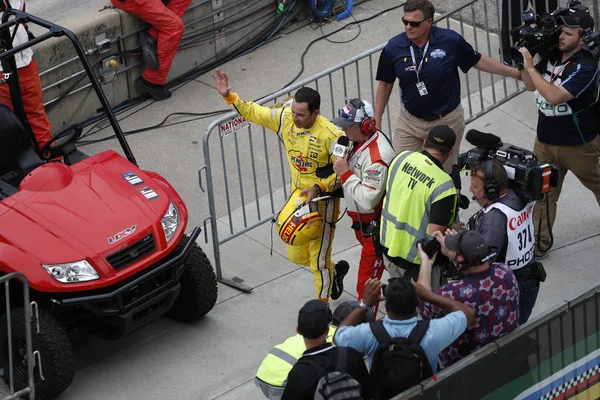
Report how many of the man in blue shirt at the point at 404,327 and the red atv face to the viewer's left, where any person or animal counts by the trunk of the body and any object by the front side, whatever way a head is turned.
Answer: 0

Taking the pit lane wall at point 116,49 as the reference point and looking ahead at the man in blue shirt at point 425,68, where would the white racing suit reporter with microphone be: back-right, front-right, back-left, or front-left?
front-right

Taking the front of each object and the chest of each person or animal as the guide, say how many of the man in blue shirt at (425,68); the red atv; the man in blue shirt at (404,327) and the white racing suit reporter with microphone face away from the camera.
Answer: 1

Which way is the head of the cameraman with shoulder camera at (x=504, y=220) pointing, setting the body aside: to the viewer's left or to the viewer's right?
to the viewer's left

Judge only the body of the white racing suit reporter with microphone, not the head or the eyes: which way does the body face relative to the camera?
to the viewer's left

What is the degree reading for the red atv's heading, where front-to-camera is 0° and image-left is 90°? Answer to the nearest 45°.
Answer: approximately 315°

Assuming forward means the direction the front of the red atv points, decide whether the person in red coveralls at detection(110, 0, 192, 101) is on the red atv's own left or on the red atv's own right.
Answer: on the red atv's own left

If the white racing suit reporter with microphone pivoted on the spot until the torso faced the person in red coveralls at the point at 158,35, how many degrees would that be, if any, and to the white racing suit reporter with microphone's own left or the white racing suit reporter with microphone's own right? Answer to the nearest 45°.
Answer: approximately 45° to the white racing suit reporter with microphone's own right

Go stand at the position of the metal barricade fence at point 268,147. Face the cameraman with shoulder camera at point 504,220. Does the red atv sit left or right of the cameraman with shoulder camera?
right

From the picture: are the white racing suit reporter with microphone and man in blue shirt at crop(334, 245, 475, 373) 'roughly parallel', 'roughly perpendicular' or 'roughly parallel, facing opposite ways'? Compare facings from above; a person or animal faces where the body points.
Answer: roughly perpendicular

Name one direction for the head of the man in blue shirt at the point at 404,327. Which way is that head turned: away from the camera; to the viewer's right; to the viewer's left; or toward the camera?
away from the camera

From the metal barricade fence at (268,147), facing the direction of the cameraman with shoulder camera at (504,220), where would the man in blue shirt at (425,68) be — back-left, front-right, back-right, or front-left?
front-left

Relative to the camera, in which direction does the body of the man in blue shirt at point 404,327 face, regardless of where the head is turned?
away from the camera

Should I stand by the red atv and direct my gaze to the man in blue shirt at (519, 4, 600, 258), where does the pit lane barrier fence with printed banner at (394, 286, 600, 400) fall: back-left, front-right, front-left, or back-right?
front-right

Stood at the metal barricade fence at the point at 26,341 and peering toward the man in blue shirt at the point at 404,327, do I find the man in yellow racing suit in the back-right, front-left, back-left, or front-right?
front-left

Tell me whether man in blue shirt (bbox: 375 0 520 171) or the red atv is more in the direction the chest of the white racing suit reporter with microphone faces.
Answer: the red atv

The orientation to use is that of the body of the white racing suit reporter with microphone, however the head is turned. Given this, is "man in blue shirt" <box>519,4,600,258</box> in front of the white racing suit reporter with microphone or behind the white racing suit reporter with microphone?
behind

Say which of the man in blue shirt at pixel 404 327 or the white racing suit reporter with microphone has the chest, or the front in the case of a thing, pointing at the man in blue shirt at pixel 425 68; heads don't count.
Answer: the man in blue shirt at pixel 404 327

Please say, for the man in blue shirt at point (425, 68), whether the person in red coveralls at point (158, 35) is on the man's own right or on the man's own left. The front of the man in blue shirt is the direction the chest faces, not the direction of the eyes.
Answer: on the man's own right
